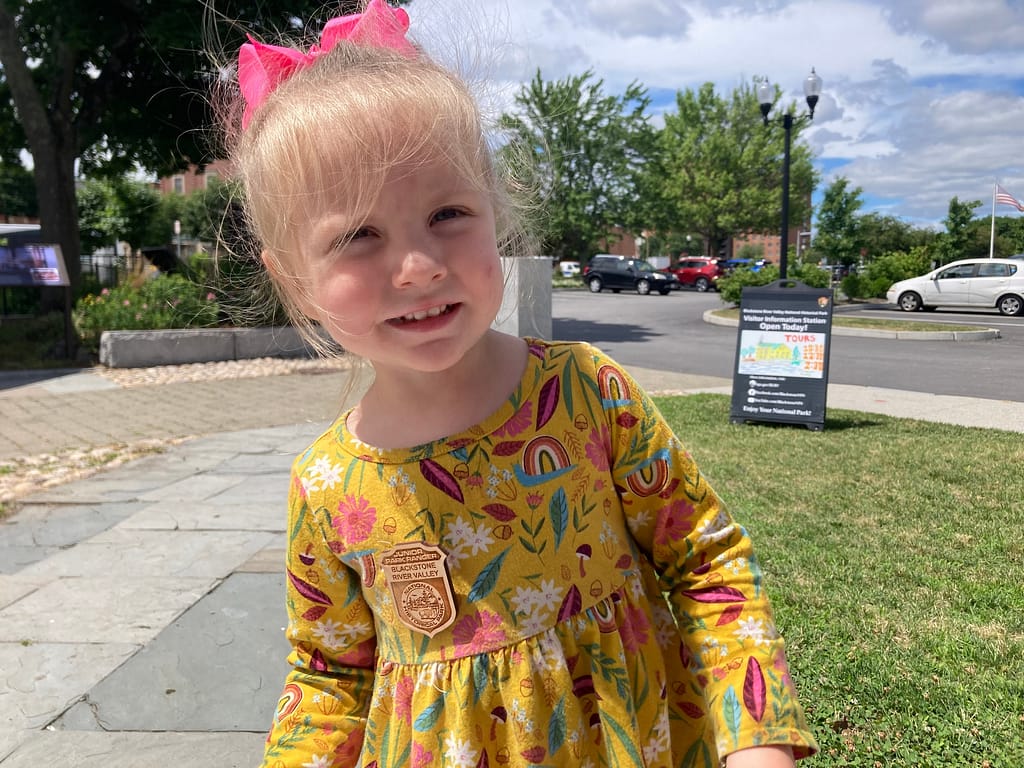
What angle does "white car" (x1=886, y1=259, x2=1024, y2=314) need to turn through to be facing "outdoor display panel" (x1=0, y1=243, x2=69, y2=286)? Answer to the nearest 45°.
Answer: approximately 45° to its left

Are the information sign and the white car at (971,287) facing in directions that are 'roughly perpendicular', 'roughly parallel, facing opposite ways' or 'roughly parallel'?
roughly perpendicular

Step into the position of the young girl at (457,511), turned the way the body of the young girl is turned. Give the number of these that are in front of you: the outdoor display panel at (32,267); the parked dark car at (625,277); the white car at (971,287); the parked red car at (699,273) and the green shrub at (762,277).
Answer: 0

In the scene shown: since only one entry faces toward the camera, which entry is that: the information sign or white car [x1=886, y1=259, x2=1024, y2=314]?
the information sign

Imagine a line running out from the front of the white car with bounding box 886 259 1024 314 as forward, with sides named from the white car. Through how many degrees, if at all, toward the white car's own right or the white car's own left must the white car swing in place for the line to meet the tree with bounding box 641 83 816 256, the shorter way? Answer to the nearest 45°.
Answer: approximately 45° to the white car's own right

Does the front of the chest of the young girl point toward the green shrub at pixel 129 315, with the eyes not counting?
no

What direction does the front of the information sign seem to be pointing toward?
toward the camera

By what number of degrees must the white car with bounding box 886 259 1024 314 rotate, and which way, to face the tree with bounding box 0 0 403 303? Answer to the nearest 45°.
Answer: approximately 45° to its left

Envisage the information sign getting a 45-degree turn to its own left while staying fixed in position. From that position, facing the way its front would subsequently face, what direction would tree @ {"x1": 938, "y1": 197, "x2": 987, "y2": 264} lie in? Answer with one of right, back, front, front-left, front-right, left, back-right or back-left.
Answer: back-left

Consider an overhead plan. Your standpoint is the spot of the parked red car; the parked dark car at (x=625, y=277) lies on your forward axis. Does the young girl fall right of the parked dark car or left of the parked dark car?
left

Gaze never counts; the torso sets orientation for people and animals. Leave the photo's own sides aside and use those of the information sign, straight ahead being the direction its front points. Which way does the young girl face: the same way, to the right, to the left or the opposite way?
the same way

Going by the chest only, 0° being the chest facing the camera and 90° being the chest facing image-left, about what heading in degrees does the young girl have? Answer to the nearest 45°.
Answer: approximately 0°

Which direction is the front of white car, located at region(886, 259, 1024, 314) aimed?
to the viewer's left

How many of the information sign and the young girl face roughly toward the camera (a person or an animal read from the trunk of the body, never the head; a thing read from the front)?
2

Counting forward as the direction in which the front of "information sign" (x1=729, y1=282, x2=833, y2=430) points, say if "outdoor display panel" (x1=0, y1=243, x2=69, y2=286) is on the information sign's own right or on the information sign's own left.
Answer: on the information sign's own right

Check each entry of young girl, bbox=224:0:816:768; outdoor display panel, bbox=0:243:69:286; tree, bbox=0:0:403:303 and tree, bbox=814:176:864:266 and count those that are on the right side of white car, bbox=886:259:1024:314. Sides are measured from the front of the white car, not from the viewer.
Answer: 1

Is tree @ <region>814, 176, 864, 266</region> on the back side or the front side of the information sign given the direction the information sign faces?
on the back side

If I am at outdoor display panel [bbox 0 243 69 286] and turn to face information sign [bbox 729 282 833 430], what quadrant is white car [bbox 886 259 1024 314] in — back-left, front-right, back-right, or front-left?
front-left
